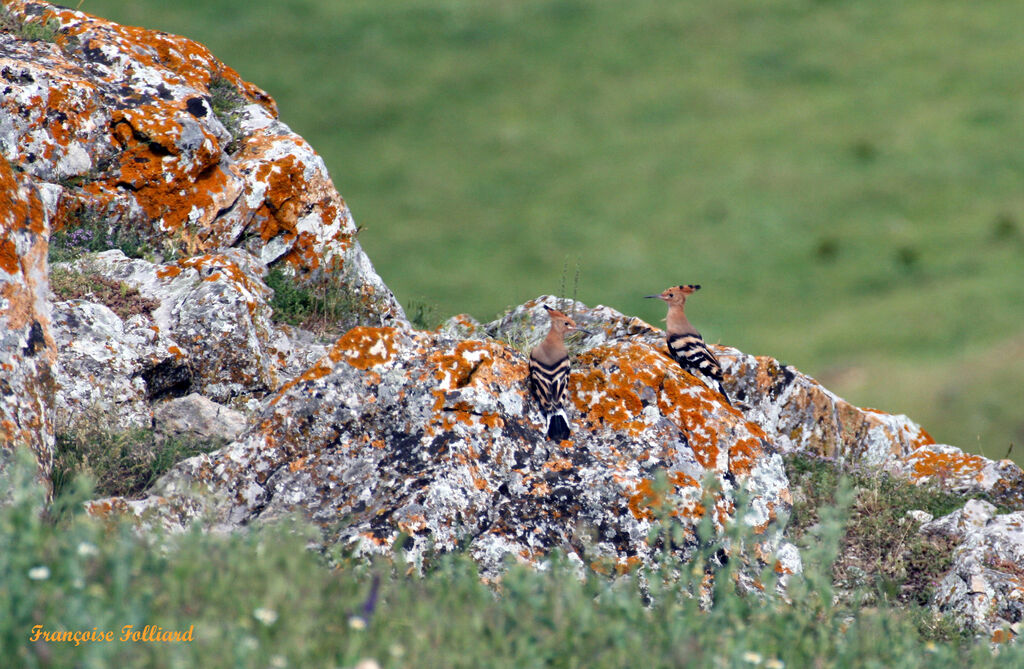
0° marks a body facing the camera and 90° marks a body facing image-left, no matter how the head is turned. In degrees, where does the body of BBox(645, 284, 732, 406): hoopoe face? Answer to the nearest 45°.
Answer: approximately 90°

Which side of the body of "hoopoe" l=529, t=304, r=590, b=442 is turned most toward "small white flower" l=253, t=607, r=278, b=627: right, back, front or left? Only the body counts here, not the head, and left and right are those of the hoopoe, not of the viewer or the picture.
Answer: back

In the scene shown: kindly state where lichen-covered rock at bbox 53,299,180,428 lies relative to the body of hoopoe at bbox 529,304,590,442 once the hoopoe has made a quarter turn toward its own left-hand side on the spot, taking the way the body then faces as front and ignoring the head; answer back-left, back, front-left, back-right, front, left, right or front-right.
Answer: front

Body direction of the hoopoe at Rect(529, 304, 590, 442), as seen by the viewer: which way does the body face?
away from the camera

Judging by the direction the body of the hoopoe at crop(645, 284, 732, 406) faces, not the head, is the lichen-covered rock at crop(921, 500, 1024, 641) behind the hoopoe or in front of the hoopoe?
behind

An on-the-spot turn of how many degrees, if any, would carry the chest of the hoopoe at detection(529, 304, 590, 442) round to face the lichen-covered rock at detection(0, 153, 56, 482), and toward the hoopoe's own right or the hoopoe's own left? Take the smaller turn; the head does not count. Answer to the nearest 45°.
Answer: approximately 90° to the hoopoe's own left

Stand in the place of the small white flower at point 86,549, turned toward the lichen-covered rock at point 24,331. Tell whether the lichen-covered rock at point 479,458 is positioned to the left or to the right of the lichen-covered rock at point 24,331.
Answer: right

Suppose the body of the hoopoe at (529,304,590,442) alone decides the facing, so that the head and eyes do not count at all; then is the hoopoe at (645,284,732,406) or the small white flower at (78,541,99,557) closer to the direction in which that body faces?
the hoopoe

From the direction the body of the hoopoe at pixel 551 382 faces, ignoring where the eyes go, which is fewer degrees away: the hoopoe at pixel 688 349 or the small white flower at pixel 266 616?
the hoopoe

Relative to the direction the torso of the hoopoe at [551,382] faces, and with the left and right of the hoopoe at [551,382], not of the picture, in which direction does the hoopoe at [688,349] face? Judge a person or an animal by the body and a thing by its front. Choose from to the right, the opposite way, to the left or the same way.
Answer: to the left

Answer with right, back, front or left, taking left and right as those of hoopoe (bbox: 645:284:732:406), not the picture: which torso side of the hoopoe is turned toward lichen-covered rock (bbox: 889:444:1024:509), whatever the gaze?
back

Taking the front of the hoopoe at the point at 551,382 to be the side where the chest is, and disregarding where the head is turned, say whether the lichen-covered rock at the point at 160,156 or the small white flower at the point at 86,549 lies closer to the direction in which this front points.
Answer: the lichen-covered rock

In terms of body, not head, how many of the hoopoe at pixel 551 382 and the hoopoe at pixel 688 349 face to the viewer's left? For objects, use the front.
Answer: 1
